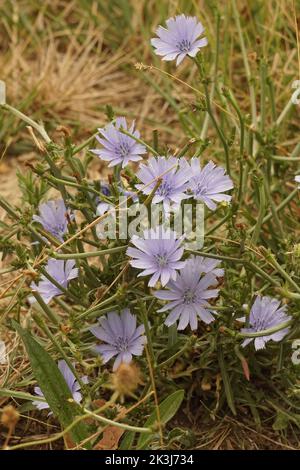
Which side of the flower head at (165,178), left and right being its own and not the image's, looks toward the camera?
front
